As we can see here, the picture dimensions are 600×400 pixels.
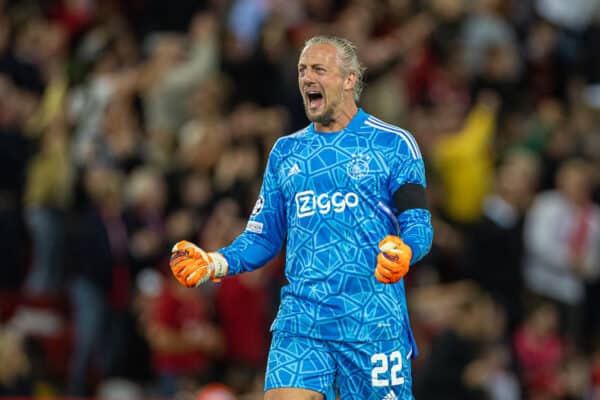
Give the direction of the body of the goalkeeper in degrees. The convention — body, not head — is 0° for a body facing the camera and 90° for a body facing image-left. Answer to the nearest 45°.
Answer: approximately 45°

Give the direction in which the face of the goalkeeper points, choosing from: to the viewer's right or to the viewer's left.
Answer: to the viewer's left
